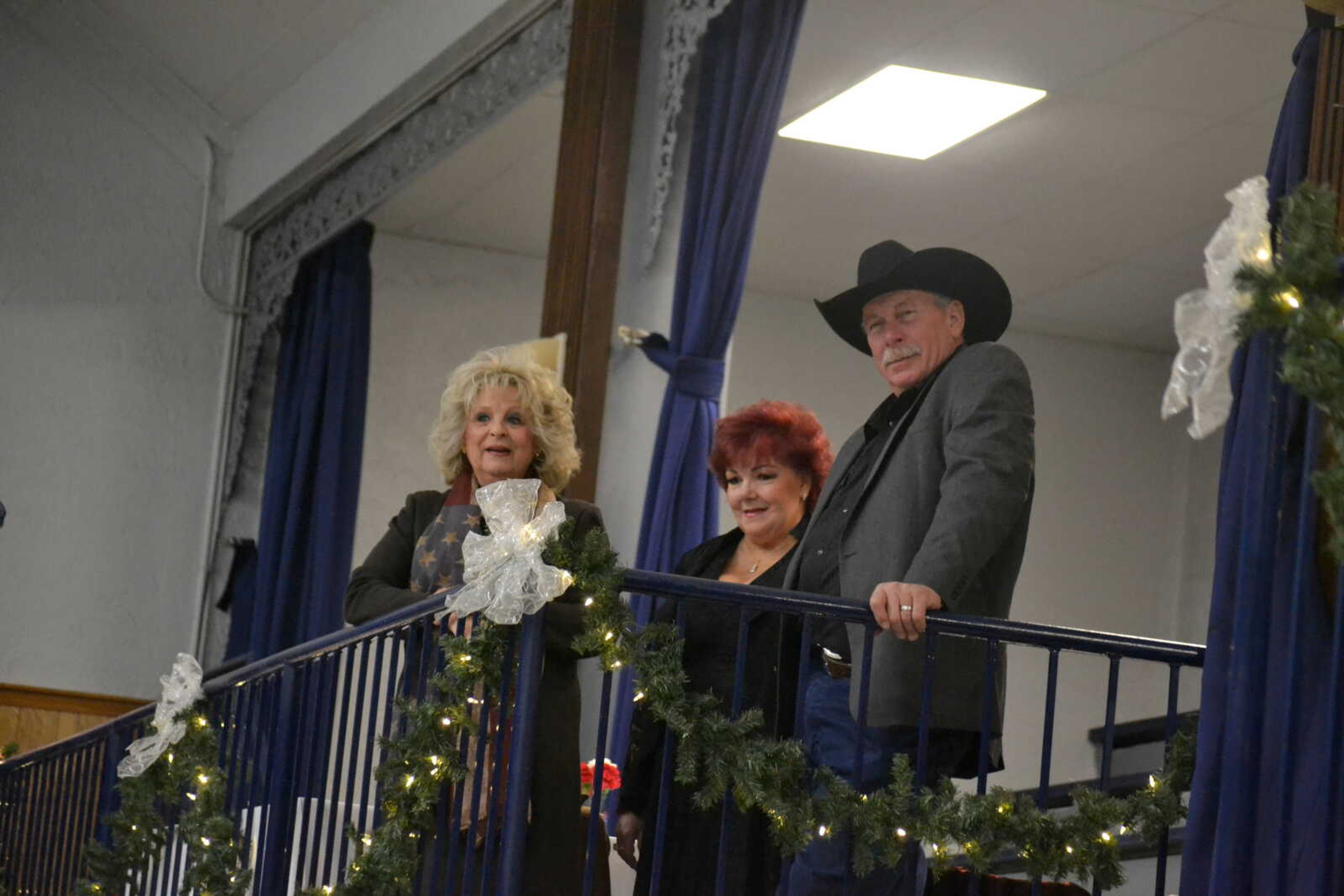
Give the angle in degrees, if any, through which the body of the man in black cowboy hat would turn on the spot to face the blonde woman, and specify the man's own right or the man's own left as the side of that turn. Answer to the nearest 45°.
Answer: approximately 90° to the man's own right

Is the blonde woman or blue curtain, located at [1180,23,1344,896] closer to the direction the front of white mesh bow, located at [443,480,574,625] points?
the blue curtain

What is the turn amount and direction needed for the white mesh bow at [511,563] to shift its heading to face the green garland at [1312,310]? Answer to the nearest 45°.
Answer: approximately 45° to its left

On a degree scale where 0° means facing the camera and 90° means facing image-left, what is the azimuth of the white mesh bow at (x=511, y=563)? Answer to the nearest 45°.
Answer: approximately 0°

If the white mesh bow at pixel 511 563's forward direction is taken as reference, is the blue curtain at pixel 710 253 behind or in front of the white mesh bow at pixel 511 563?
behind

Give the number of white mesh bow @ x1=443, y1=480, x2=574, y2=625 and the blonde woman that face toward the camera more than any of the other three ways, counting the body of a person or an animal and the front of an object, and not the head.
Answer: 2

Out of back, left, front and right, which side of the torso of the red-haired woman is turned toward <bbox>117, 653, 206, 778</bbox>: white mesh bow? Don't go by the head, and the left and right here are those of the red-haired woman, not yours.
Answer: right

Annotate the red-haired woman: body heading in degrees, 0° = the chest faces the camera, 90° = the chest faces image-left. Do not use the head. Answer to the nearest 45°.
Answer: approximately 45°
